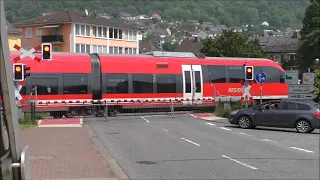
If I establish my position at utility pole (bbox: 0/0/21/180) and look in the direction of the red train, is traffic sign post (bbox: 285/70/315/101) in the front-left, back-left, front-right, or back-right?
front-right

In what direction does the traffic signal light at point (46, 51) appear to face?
toward the camera

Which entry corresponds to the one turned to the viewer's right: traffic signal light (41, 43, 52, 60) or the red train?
the red train

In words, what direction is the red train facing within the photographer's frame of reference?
facing to the right of the viewer

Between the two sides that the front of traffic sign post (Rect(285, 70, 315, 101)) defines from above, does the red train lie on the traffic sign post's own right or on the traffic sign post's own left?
on the traffic sign post's own right

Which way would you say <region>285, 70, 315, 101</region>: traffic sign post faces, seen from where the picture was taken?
facing the viewer

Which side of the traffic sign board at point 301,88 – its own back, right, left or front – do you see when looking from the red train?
right

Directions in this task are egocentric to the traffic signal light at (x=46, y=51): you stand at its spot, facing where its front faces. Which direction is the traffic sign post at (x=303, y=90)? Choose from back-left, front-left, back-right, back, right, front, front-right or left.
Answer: left

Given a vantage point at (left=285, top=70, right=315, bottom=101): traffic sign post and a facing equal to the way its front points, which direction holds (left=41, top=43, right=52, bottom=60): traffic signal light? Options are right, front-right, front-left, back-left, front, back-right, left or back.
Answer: front-right

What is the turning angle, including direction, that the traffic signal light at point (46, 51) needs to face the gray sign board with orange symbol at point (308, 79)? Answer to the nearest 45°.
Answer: approximately 90° to its left

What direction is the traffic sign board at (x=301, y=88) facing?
toward the camera

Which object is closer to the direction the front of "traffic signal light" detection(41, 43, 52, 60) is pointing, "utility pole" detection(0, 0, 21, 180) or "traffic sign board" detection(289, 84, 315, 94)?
the utility pole

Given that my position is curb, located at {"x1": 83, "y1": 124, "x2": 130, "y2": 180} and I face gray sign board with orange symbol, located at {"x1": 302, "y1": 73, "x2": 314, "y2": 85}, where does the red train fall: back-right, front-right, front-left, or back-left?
front-left

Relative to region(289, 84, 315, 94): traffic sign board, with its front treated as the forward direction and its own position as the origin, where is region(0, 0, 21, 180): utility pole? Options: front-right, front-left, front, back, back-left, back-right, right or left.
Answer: front

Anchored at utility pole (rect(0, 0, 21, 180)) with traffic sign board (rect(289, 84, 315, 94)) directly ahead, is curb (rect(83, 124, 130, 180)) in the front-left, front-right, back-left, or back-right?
front-left
